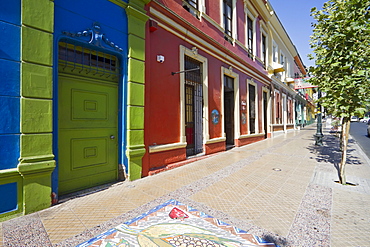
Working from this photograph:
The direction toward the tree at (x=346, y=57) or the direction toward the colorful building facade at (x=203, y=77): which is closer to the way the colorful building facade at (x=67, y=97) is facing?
the tree

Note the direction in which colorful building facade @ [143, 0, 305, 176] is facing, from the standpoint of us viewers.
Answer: facing the viewer and to the right of the viewer

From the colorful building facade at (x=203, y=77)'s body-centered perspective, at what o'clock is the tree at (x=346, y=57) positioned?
The tree is roughly at 12 o'clock from the colorful building facade.

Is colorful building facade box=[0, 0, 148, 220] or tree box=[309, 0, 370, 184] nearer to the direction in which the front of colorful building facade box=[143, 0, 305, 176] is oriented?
the tree

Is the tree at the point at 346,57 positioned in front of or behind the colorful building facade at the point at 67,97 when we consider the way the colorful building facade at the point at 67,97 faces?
in front

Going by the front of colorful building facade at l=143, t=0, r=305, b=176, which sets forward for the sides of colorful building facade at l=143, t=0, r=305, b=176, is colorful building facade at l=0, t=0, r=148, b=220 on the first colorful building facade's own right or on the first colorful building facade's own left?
on the first colorful building facade's own right

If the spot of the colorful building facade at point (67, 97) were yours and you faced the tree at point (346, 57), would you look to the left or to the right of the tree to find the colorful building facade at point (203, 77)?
left

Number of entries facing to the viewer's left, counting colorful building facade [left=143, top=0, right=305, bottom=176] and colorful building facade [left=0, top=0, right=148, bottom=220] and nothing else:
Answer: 0

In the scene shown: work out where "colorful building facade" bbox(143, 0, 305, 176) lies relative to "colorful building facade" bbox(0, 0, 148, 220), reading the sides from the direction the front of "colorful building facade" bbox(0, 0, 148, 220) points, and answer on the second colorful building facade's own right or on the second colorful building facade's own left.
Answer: on the second colorful building facade's own left
